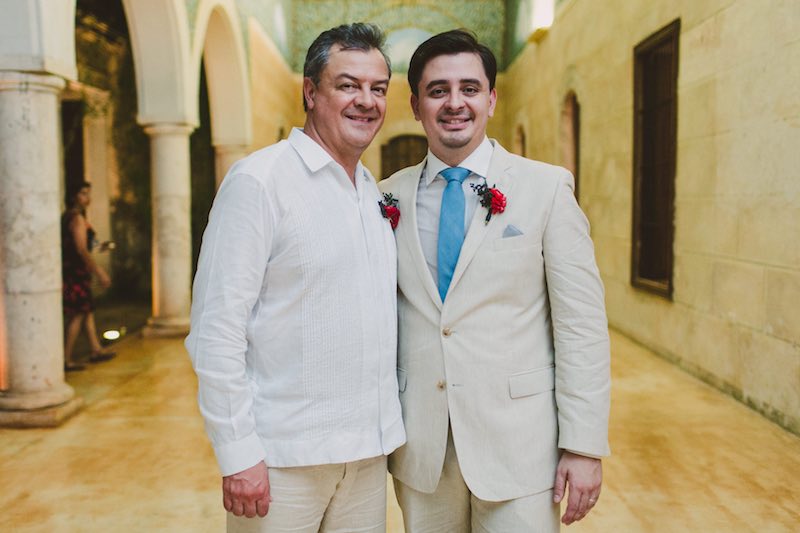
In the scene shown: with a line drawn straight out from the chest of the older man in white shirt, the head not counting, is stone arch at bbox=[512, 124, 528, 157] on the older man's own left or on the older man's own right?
on the older man's own left

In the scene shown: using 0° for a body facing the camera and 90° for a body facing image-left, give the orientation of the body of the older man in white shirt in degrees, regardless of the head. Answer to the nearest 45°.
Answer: approximately 315°

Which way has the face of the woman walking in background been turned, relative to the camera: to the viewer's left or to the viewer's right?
to the viewer's right

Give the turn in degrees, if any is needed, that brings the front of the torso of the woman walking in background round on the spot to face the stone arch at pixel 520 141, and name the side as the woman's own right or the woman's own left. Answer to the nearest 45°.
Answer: approximately 45° to the woman's own left

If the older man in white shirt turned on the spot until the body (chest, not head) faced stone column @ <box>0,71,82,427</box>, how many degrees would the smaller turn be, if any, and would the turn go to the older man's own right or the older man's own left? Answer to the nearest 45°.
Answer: approximately 180°

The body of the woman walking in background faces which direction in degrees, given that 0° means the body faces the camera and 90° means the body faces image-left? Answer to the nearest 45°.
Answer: approximately 270°
